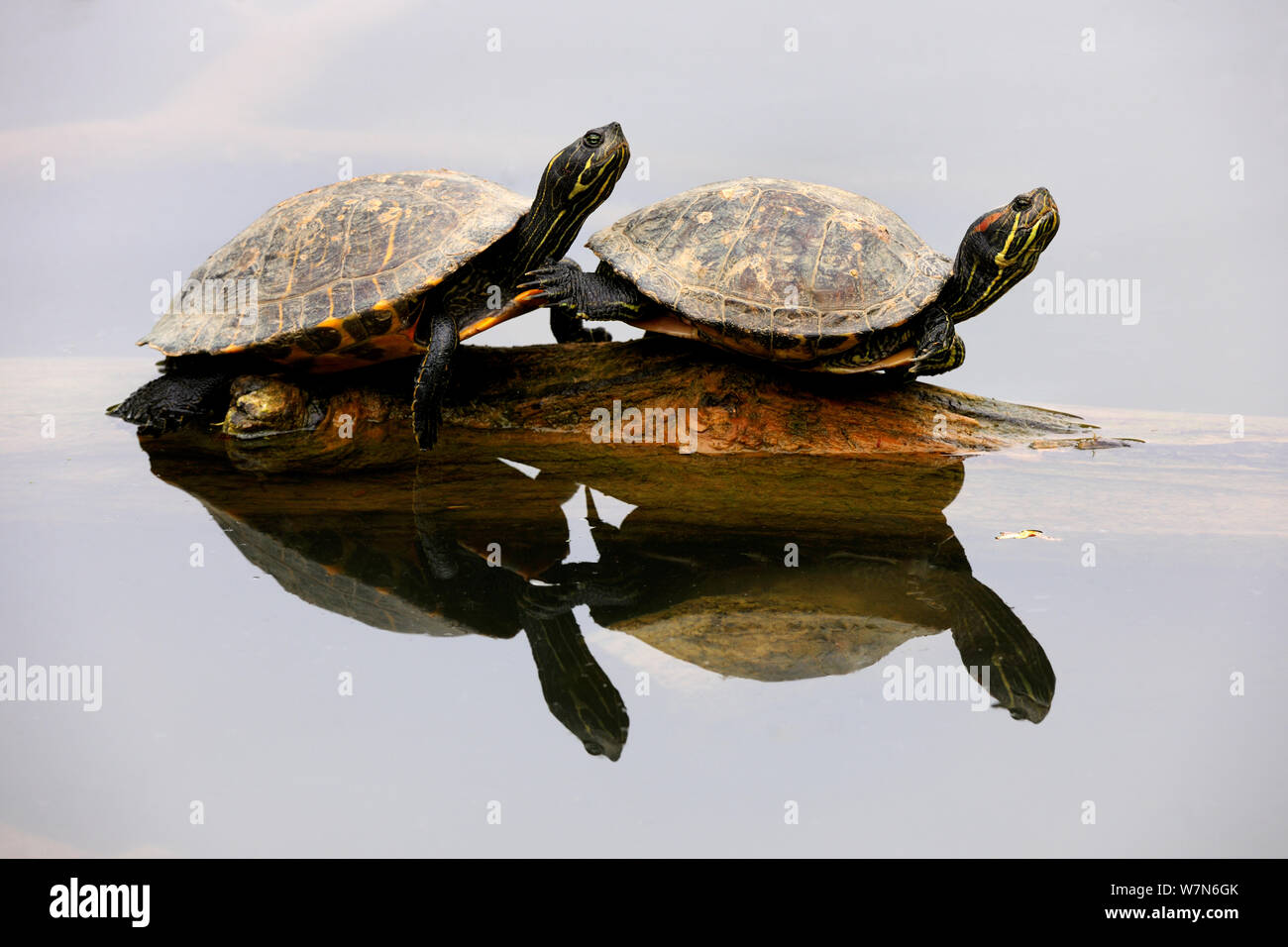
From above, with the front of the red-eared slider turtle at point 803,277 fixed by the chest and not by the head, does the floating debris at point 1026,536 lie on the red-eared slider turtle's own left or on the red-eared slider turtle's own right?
on the red-eared slider turtle's own right

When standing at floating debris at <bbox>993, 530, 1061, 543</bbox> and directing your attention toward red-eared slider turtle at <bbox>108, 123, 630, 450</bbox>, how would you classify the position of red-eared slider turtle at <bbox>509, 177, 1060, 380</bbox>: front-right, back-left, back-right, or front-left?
front-right

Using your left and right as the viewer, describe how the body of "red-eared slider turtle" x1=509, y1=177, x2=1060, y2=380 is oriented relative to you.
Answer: facing to the right of the viewer

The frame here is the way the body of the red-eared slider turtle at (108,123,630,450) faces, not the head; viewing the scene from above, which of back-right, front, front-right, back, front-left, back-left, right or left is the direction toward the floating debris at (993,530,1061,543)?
front-right

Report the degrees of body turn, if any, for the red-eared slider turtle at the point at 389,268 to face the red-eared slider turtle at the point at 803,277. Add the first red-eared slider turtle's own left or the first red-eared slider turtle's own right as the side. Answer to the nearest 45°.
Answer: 0° — it already faces it

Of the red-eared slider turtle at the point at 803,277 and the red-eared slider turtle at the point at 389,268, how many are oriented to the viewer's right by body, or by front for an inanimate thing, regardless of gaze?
2

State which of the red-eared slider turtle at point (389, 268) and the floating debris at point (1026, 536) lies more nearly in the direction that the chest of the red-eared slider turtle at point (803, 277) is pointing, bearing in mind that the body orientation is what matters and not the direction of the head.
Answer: the floating debris

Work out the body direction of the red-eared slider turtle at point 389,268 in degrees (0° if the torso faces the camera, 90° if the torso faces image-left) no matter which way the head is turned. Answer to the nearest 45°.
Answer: approximately 270°

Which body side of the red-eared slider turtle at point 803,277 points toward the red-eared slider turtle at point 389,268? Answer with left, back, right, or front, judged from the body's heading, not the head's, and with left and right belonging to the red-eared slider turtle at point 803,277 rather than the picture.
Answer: back
